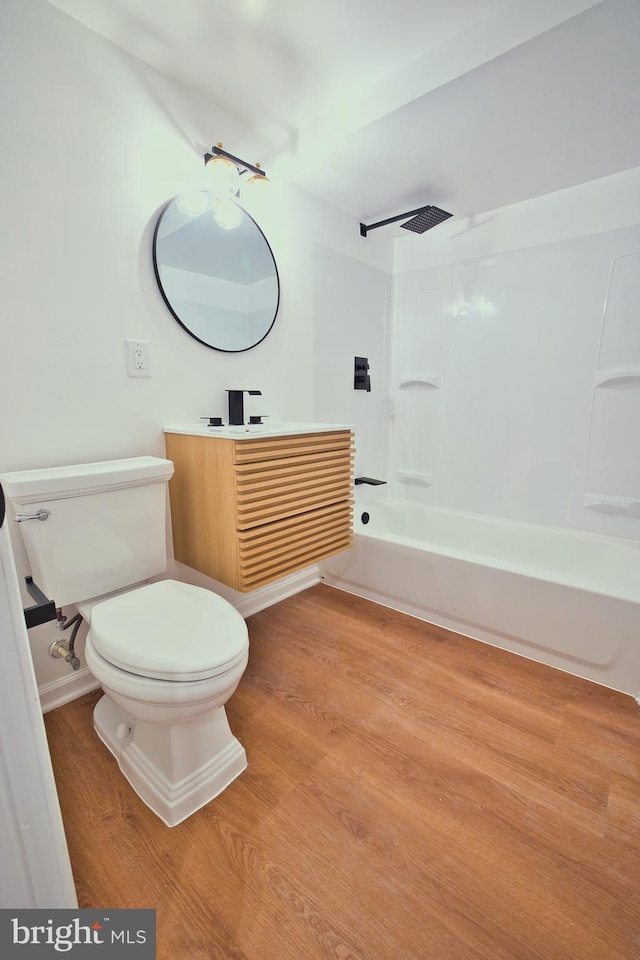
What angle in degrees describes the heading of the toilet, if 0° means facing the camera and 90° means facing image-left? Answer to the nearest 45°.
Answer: approximately 315°

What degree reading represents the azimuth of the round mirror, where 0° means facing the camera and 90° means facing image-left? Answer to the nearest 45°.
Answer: approximately 315°

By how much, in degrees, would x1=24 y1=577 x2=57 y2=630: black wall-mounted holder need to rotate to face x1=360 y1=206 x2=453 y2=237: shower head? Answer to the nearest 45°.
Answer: approximately 45° to its left

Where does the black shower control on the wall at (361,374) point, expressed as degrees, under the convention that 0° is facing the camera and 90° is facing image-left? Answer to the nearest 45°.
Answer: approximately 315°

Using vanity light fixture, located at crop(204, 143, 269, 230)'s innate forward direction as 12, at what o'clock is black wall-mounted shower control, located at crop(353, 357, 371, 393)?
The black wall-mounted shower control is roughly at 9 o'clock from the vanity light fixture.

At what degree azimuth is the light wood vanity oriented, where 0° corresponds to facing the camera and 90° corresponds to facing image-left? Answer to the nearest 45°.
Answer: approximately 315°

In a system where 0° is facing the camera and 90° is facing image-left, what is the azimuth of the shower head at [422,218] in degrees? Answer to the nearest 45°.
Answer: approximately 315°
